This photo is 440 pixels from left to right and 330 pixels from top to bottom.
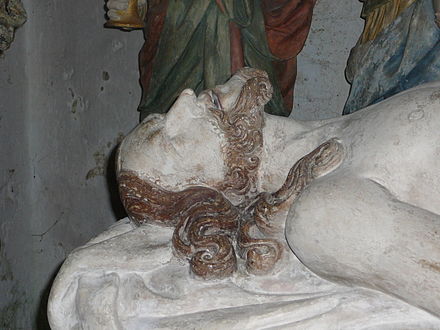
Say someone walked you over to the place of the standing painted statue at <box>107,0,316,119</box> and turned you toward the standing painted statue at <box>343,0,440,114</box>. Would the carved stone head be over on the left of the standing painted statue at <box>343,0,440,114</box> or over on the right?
right

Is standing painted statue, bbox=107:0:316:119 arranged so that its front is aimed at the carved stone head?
yes

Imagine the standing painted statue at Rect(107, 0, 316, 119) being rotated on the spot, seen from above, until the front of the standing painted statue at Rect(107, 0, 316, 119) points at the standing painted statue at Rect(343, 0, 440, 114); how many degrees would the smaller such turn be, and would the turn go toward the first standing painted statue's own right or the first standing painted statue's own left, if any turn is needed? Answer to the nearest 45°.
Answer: approximately 45° to the first standing painted statue's own left

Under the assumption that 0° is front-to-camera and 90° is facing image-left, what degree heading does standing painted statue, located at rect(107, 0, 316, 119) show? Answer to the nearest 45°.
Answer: approximately 0°

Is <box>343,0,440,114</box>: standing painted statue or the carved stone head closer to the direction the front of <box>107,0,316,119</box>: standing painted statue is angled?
the carved stone head
